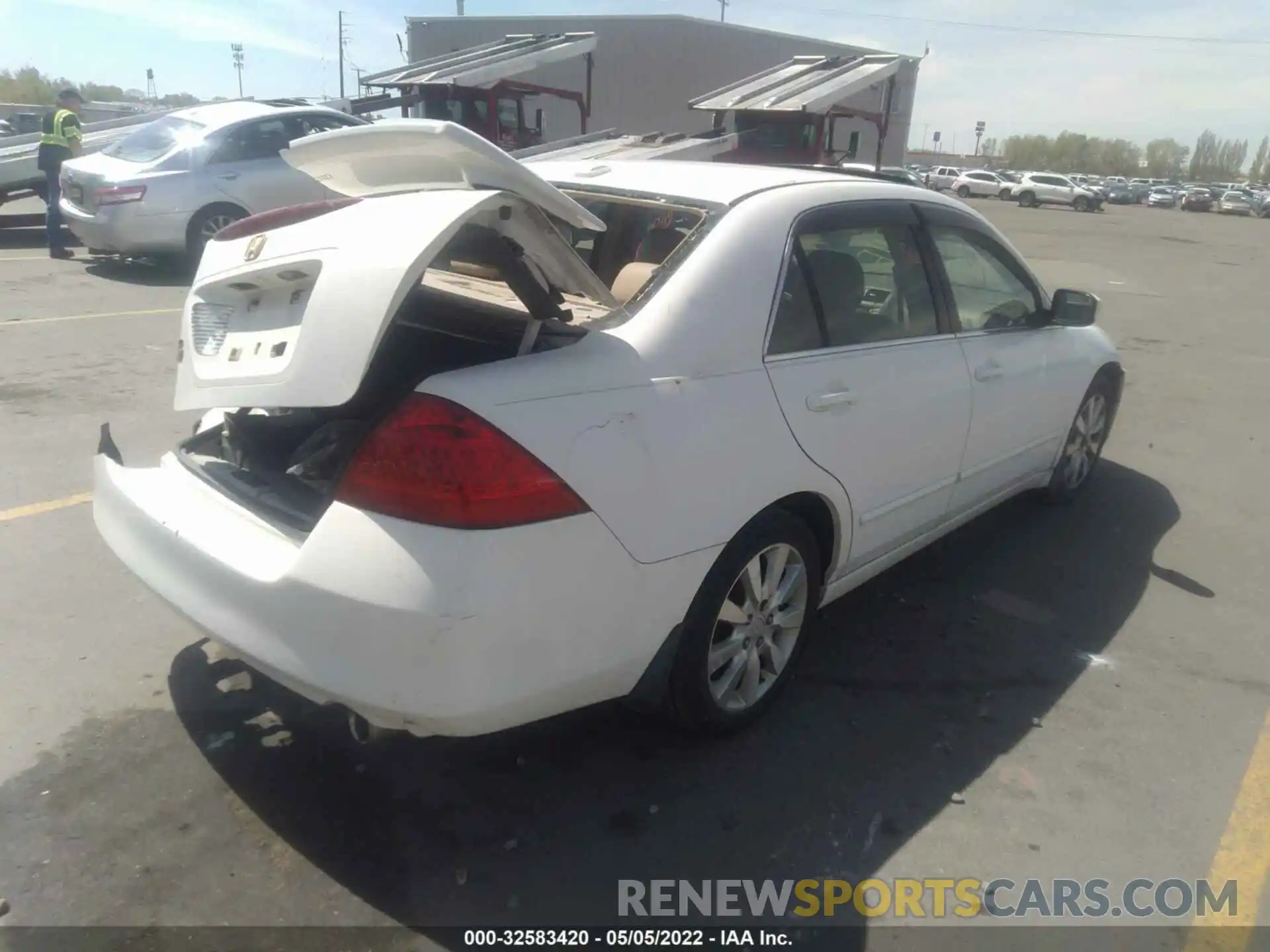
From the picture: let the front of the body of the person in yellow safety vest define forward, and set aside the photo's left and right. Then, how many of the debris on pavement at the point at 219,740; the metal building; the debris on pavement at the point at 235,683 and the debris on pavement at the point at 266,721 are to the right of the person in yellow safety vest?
3

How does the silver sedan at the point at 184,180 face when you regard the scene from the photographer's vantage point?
facing away from the viewer and to the right of the viewer

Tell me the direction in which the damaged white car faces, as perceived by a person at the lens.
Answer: facing away from the viewer and to the right of the viewer

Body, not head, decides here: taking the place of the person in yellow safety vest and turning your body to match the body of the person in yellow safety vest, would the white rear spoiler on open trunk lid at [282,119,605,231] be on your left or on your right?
on your right

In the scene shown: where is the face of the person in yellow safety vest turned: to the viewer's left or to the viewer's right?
to the viewer's right

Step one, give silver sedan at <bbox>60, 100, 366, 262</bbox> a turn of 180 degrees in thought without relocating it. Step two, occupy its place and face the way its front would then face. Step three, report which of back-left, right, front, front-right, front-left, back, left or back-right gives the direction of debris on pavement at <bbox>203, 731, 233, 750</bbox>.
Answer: front-left

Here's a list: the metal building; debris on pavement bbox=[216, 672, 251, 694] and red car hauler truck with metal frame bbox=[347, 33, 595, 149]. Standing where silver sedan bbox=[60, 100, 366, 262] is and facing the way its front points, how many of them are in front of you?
2

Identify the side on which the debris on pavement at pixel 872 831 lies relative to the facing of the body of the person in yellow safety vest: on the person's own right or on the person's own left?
on the person's own right

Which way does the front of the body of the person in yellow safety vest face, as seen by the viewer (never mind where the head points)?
to the viewer's right
